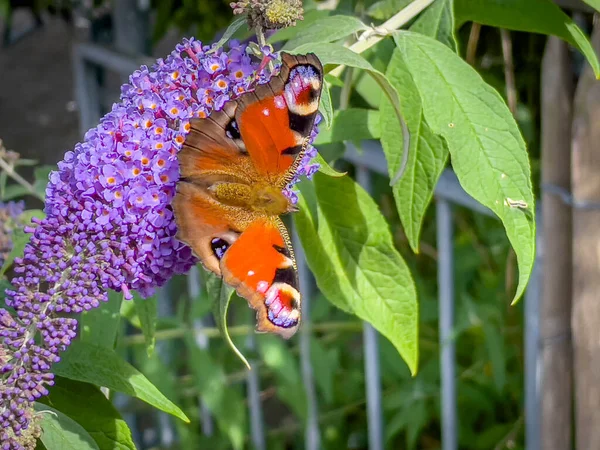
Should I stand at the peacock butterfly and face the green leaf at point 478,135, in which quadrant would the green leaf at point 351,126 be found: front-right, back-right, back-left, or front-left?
front-left

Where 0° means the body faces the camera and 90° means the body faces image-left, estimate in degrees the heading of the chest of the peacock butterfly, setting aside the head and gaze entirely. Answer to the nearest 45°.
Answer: approximately 270°
